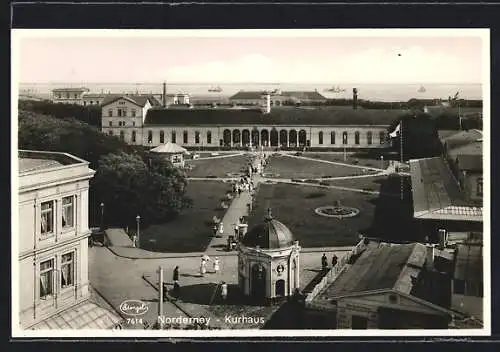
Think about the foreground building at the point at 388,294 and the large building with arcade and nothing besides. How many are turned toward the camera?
2

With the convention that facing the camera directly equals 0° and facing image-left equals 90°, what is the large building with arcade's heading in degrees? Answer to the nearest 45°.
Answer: approximately 0°

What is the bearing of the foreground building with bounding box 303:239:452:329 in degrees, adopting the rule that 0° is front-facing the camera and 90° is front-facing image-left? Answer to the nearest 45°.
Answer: approximately 0°

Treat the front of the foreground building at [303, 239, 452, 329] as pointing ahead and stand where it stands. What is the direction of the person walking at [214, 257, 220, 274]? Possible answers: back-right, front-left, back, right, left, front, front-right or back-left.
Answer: right

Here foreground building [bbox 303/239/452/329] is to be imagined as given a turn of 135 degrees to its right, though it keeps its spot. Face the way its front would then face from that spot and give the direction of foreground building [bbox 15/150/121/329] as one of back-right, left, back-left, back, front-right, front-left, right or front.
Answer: front-left
